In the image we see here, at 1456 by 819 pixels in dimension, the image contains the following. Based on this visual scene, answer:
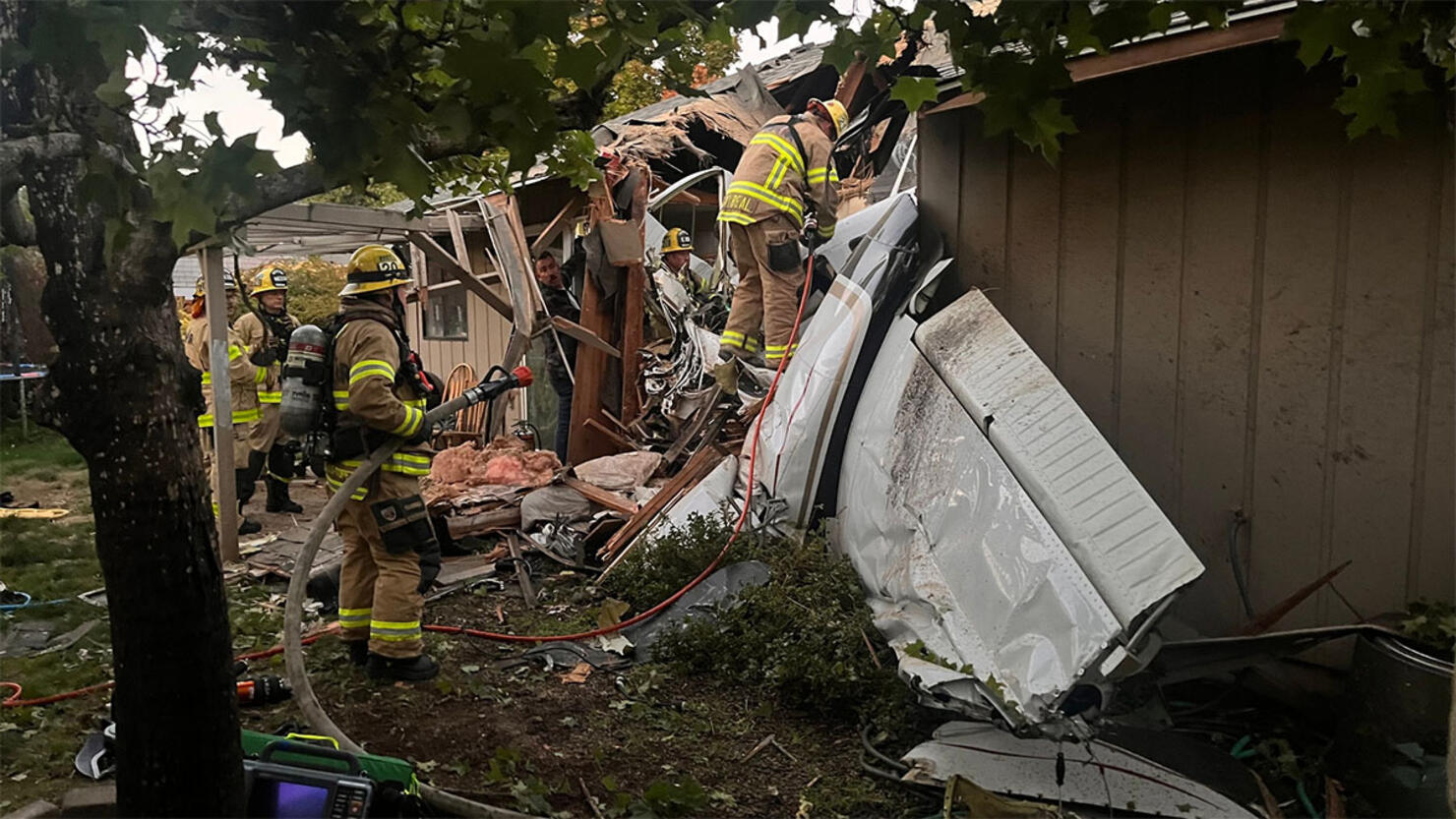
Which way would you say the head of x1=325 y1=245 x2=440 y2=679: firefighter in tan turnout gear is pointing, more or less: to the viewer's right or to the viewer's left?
to the viewer's right

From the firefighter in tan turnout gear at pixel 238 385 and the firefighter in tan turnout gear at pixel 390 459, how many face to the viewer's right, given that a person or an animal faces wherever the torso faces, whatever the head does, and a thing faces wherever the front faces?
2

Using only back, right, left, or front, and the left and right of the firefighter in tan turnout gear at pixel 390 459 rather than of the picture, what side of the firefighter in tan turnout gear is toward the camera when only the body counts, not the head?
right

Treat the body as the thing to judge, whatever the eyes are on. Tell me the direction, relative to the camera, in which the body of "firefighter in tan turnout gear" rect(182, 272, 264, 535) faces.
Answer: to the viewer's right

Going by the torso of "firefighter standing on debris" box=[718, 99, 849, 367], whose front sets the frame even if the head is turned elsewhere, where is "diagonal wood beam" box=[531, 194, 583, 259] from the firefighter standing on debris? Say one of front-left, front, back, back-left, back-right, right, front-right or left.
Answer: left

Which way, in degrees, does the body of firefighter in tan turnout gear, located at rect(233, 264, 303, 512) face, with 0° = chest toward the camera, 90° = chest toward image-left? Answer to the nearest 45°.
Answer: approximately 315°
